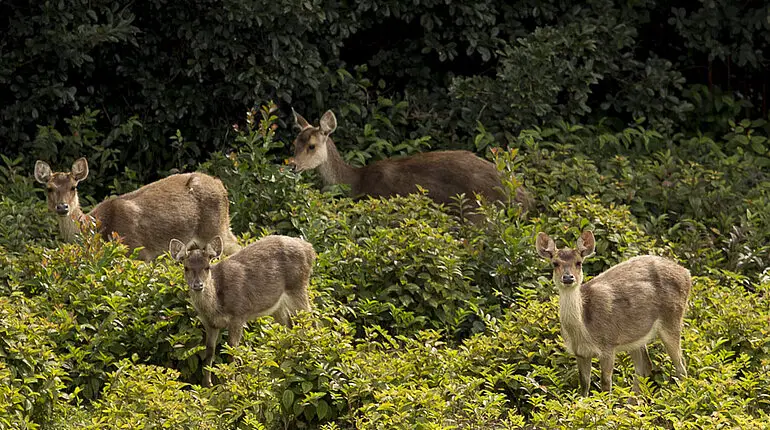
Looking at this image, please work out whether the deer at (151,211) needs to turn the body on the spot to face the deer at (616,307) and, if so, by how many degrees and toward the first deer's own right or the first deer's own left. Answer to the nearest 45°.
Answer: approximately 135° to the first deer's own left

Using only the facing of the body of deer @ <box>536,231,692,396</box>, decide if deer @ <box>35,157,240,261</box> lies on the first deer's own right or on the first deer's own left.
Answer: on the first deer's own right

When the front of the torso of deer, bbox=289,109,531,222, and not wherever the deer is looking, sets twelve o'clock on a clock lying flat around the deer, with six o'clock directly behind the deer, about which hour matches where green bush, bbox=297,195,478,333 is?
The green bush is roughly at 9 o'clock from the deer.

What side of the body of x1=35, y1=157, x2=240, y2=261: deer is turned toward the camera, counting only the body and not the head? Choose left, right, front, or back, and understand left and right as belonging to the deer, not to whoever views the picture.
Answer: left

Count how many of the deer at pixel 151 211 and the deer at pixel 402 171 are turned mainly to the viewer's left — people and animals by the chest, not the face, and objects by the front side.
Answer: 2

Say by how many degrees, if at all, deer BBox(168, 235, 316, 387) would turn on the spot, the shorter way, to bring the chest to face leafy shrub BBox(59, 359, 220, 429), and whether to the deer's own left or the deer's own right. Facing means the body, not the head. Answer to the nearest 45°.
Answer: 0° — it already faces it

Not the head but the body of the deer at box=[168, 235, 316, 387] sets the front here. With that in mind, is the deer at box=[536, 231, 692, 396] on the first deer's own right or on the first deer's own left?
on the first deer's own left

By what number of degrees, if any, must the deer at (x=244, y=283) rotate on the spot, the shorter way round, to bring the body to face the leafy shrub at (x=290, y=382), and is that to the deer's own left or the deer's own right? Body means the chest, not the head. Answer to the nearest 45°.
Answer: approximately 45° to the deer's own left

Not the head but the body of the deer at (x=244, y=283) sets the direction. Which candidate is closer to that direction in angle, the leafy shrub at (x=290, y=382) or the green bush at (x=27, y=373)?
the green bush

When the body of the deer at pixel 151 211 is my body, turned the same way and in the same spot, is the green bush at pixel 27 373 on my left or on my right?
on my left

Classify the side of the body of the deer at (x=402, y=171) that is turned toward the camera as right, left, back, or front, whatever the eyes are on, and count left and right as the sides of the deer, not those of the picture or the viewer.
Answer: left

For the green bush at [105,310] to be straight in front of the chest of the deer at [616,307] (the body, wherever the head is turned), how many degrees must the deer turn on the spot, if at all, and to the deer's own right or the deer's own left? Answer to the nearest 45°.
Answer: approximately 45° to the deer's own right

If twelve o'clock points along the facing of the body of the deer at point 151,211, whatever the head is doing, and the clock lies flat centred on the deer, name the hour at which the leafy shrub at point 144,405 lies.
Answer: The leafy shrub is roughly at 9 o'clock from the deer.
